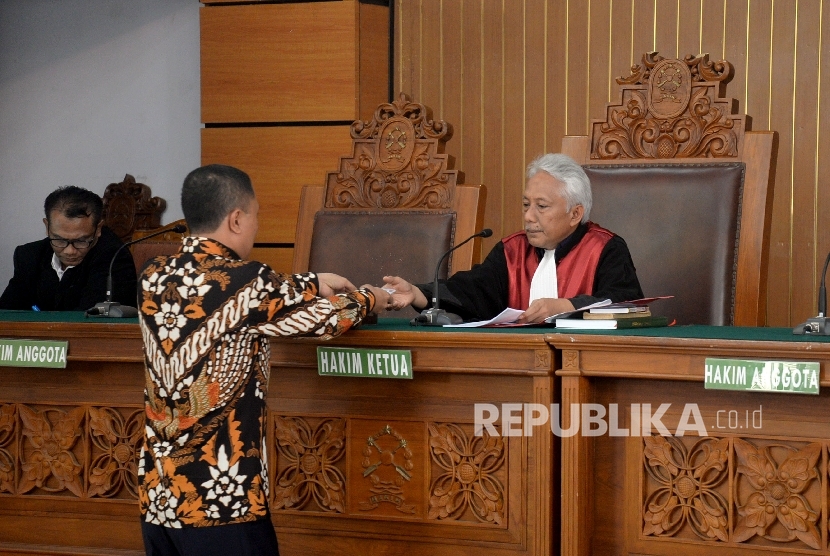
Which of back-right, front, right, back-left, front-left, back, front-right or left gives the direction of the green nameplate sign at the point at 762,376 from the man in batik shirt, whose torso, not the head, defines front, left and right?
front-right

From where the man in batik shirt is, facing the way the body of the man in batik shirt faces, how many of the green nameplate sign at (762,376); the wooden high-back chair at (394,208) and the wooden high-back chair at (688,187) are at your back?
0

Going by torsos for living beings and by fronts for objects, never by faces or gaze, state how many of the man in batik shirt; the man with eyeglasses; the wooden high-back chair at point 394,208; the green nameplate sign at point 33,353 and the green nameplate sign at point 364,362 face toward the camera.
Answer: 4

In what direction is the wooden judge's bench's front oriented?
toward the camera

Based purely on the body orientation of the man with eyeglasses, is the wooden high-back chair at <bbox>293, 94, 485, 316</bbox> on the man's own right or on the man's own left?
on the man's own left

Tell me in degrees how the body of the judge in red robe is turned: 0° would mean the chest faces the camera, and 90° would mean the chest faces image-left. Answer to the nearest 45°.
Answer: approximately 45°

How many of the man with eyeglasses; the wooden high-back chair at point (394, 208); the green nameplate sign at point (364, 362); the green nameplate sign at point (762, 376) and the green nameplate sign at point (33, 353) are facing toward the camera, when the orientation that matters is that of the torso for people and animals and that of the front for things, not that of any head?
5

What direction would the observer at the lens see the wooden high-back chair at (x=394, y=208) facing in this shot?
facing the viewer

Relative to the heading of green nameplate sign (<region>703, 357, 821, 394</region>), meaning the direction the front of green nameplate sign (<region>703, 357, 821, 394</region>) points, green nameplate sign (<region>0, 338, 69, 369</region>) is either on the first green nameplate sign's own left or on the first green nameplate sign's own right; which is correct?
on the first green nameplate sign's own right

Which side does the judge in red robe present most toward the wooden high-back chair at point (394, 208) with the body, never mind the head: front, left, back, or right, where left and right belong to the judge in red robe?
right

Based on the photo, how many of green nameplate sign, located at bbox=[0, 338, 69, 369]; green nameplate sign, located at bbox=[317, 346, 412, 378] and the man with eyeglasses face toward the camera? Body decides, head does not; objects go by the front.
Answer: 3

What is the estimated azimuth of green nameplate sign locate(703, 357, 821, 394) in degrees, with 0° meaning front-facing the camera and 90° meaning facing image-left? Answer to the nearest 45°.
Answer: approximately 0°

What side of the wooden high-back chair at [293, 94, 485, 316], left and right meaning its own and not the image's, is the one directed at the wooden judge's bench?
front

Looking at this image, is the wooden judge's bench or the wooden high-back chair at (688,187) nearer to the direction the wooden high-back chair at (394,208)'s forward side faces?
the wooden judge's bench

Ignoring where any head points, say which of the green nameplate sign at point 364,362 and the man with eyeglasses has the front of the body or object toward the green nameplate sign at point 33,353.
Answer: the man with eyeglasses

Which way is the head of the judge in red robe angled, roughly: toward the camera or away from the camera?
toward the camera

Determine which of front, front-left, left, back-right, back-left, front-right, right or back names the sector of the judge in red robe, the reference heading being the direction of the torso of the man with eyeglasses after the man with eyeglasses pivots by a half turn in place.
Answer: back-right
